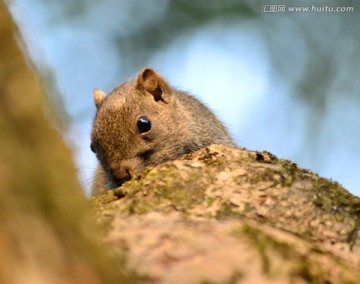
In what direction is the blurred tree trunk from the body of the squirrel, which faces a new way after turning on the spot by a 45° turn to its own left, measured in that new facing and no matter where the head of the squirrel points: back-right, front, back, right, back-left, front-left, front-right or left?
front

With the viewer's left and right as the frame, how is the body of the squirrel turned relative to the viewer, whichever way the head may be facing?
facing the viewer and to the left of the viewer
